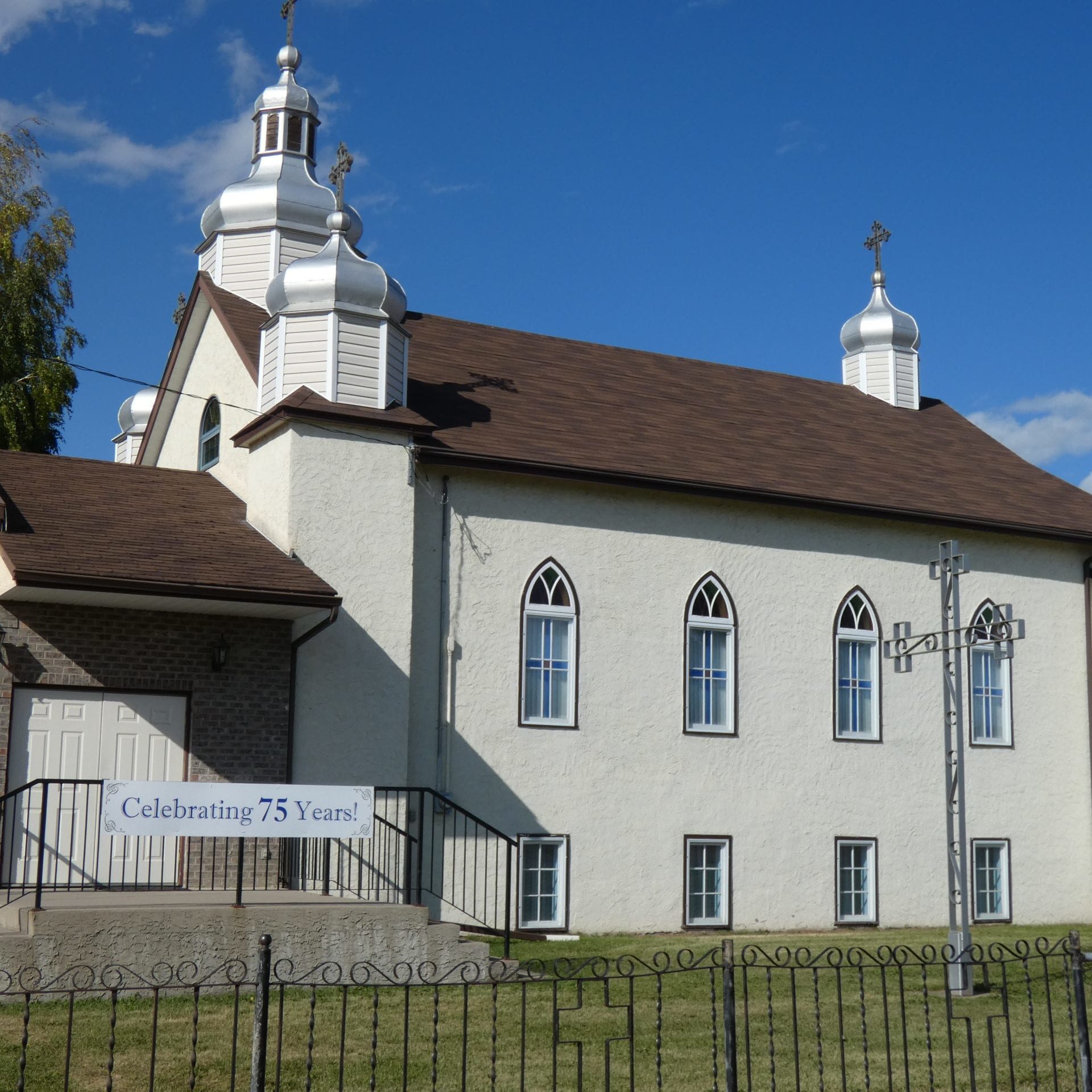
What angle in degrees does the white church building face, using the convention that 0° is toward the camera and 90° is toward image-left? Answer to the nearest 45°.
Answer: approximately 45°

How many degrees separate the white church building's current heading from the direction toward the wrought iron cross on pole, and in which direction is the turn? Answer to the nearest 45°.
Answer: approximately 90° to its left

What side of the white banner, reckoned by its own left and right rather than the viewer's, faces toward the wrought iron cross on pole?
left
